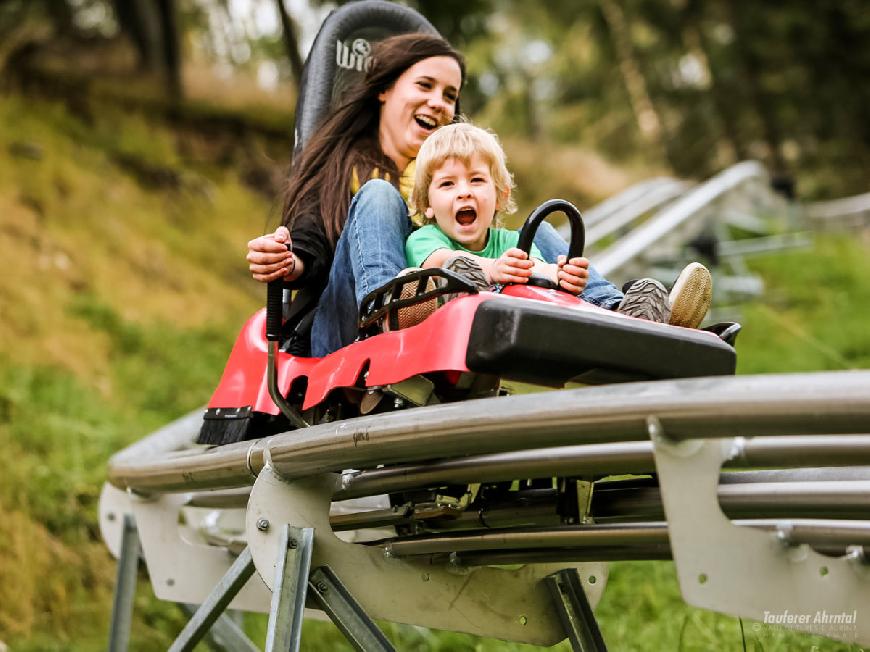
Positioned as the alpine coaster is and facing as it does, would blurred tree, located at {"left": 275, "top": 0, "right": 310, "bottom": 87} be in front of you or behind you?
behind

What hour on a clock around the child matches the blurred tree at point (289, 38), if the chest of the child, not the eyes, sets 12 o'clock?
The blurred tree is roughly at 7 o'clock from the child.

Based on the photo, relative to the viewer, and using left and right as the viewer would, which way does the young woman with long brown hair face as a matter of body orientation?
facing the viewer and to the right of the viewer

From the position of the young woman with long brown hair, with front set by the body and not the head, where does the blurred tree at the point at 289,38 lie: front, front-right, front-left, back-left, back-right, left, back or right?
back-left

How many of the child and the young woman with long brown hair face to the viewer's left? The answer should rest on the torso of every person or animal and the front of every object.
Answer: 0

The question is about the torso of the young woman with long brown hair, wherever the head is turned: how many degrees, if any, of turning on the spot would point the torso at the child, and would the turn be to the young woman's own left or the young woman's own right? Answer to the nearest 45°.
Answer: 0° — they already face them

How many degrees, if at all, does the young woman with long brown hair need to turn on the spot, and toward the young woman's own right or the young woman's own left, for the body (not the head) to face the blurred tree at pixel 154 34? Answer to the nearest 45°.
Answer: approximately 135° to the young woman's own left
